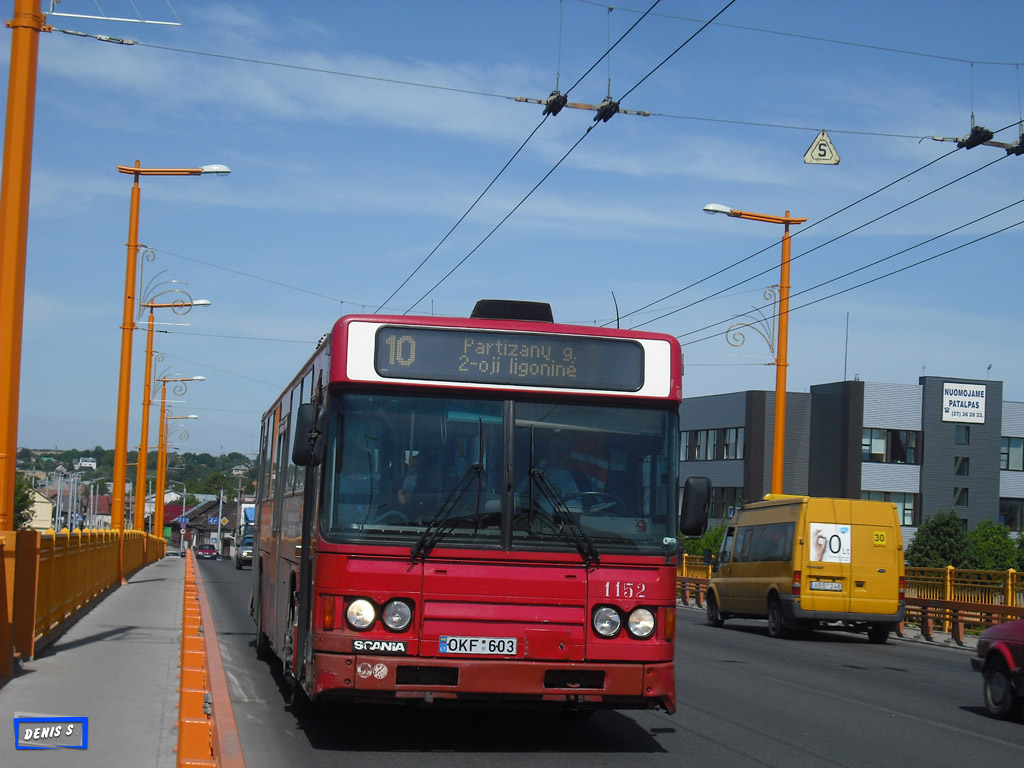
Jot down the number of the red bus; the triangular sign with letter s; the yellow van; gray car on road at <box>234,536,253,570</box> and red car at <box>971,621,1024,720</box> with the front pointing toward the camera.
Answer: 3

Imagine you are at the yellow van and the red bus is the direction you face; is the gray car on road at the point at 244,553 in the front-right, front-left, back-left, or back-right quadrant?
back-right

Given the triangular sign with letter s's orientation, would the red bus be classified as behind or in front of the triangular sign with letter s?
in front

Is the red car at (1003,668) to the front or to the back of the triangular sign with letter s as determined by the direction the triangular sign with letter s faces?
to the front

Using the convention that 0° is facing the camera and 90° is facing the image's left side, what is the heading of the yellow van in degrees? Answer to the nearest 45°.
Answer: approximately 135°

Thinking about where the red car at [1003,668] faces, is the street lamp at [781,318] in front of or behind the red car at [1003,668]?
in front

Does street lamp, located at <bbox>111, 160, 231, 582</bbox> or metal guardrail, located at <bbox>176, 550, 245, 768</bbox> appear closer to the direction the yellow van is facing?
the street lamp

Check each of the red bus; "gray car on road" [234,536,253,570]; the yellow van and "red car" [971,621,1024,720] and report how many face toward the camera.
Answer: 2
